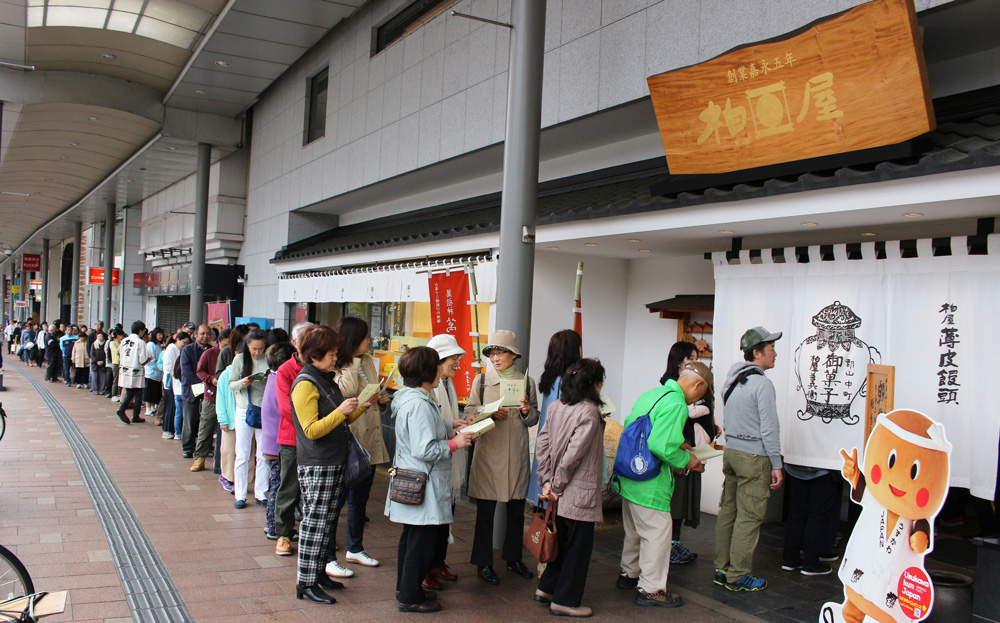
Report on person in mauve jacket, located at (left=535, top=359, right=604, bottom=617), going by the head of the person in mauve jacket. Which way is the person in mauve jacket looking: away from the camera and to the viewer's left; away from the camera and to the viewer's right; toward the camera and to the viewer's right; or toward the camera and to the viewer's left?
away from the camera and to the viewer's right

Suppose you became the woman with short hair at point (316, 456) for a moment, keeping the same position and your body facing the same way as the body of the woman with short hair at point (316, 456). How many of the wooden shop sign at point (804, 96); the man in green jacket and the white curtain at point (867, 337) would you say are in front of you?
3

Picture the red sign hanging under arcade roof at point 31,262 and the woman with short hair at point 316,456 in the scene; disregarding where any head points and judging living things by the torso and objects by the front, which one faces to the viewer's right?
the woman with short hair

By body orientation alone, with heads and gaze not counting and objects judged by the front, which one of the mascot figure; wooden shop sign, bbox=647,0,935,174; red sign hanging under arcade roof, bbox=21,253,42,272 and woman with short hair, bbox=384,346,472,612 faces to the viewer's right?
the woman with short hair

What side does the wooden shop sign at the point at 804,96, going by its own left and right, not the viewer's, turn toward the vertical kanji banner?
right

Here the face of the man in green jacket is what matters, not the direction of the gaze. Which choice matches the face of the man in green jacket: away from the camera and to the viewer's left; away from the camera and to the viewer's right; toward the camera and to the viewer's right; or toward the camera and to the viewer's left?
away from the camera and to the viewer's right

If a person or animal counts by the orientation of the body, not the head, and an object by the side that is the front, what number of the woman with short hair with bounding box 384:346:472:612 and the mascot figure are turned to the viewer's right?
1

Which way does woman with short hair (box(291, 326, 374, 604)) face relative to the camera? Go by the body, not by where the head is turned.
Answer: to the viewer's right

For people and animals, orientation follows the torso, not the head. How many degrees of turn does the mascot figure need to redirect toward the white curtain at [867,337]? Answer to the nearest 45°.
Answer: approximately 180°

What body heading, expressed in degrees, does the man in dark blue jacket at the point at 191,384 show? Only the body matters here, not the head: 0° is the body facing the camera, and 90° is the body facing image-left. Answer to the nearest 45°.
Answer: approximately 315°

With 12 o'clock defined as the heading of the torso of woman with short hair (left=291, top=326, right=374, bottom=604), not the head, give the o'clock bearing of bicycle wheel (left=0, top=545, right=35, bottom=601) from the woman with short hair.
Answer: The bicycle wheel is roughly at 5 o'clock from the woman with short hair.

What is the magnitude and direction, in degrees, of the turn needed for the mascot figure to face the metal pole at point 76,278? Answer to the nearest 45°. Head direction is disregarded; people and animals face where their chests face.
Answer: approximately 135° to its right

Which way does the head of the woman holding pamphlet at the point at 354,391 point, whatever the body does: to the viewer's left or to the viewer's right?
to the viewer's right
